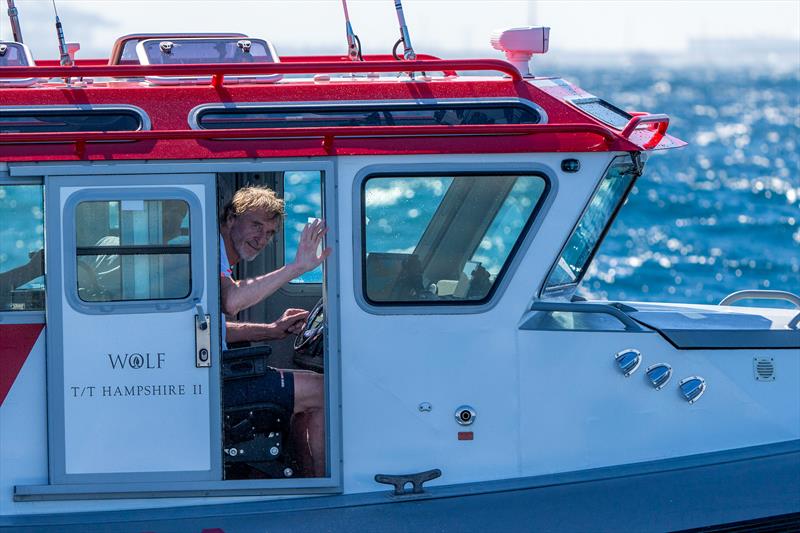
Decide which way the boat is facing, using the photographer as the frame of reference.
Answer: facing to the right of the viewer
